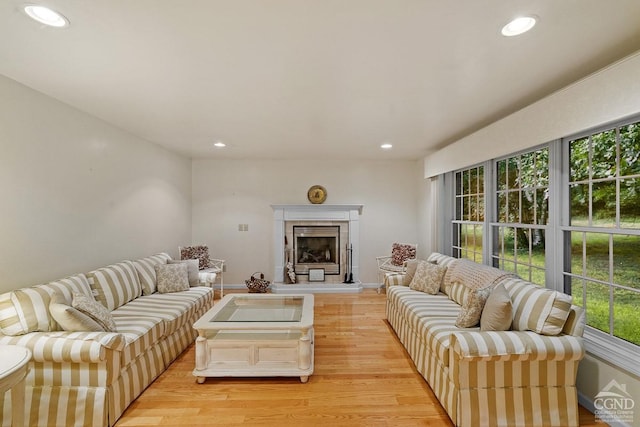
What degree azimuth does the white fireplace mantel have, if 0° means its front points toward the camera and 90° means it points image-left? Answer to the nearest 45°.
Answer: approximately 0°

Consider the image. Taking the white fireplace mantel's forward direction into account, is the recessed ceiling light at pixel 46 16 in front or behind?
in front

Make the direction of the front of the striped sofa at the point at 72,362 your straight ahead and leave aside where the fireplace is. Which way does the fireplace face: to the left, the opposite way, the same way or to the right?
to the right

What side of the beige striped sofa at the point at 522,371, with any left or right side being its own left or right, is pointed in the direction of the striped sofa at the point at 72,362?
front

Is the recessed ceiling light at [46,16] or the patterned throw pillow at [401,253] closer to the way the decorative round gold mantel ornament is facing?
the recessed ceiling light

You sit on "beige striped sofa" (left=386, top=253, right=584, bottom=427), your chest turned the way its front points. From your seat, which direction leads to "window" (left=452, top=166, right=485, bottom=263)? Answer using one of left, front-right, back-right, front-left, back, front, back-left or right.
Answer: back-right

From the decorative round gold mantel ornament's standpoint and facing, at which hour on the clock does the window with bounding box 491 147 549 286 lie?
The window is roughly at 11 o'clock from the decorative round gold mantel ornament.

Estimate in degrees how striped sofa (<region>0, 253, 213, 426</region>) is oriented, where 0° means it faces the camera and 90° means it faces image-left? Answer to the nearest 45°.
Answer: approximately 315°

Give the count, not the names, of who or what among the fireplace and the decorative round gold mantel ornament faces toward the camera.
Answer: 2

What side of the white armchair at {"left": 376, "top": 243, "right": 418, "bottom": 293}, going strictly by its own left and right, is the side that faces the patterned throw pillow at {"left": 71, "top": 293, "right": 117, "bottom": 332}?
front

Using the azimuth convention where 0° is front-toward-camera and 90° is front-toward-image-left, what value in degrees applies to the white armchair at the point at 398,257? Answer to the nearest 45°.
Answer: approximately 45°
